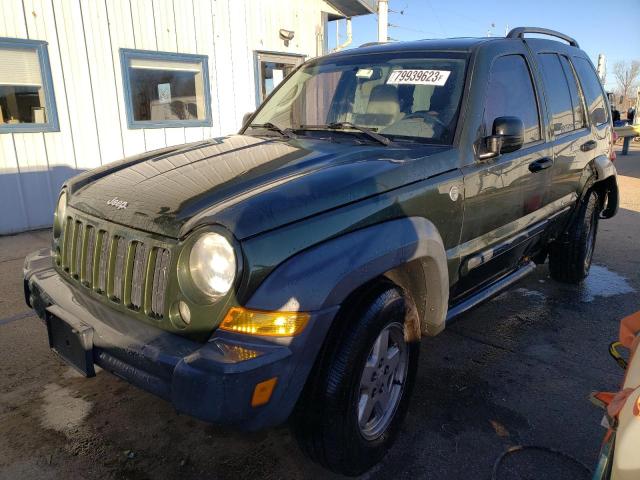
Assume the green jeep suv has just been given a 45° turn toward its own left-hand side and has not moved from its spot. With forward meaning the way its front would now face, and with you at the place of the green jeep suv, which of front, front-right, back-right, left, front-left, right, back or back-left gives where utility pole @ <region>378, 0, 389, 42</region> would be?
back

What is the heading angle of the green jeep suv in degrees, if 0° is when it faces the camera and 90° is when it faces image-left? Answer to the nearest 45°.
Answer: approximately 45°
